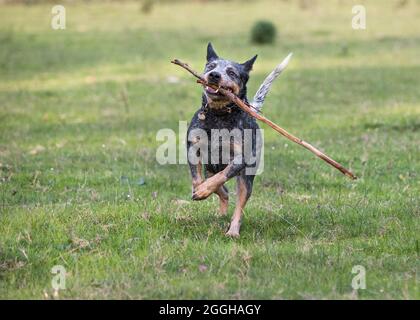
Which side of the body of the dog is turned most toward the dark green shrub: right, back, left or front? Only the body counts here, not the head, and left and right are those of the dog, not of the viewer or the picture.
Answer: back

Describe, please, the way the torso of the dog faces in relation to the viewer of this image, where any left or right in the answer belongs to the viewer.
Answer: facing the viewer
